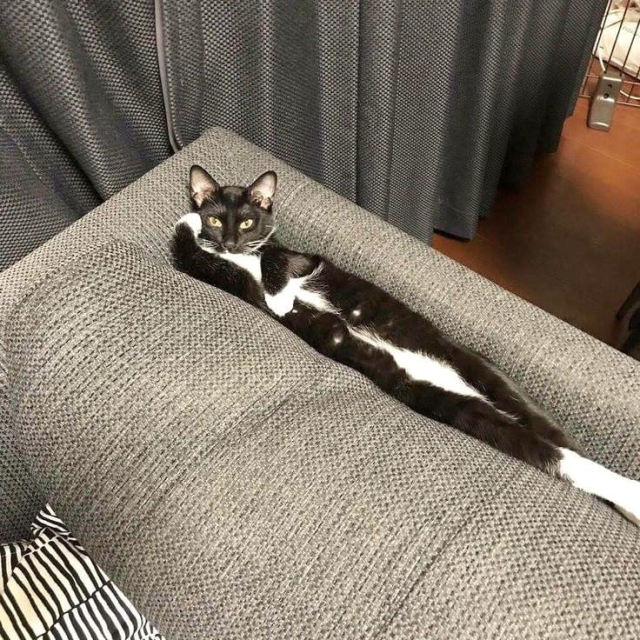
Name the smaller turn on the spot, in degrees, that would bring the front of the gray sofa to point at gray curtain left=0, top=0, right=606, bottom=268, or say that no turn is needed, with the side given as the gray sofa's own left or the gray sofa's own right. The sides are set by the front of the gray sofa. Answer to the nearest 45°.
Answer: approximately 135° to the gray sofa's own right

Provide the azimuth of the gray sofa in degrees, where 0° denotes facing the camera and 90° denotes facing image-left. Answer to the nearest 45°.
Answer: approximately 45°
